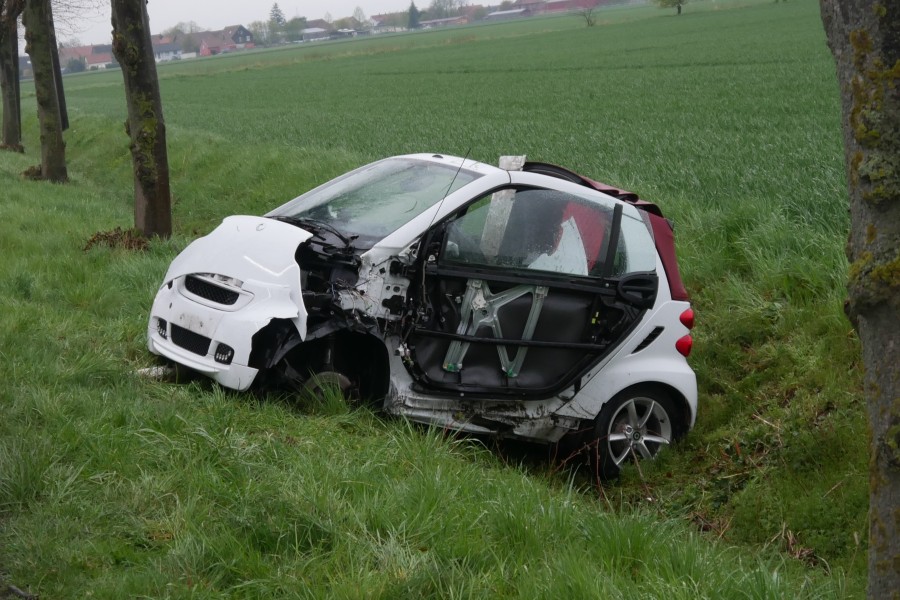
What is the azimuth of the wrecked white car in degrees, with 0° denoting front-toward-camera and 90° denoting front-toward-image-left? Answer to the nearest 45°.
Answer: approximately 45°

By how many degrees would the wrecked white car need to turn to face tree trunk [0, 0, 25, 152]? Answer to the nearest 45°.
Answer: approximately 90° to its right

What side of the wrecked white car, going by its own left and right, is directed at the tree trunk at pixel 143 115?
right

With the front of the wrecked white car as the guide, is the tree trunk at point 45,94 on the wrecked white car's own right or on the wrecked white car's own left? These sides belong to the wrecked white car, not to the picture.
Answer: on the wrecked white car's own right

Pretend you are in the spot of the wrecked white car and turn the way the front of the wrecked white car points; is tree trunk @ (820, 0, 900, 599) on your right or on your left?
on your left
